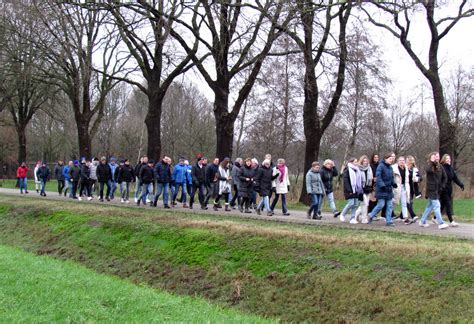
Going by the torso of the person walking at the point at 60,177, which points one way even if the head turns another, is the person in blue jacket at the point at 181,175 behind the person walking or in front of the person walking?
in front

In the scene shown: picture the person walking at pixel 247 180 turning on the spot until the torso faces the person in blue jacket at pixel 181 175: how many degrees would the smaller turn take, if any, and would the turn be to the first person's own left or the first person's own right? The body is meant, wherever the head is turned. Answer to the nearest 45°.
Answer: approximately 180°

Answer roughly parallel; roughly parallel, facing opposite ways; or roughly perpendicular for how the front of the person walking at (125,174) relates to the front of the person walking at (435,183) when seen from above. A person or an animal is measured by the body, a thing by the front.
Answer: roughly parallel

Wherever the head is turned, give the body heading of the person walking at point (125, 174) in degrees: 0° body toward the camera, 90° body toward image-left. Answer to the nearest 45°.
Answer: approximately 315°

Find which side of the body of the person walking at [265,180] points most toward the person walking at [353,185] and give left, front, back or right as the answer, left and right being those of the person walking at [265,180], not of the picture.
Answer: front

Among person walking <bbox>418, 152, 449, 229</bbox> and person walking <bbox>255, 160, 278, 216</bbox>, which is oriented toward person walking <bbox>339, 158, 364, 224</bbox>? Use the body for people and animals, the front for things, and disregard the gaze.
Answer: person walking <bbox>255, 160, 278, 216</bbox>

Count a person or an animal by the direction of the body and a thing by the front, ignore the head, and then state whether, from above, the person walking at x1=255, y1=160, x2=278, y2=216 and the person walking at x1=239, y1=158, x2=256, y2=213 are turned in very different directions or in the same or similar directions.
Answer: same or similar directions

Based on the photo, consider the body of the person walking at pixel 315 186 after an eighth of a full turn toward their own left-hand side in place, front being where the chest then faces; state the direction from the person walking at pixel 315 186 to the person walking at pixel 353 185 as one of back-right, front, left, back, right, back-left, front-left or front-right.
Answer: front-right

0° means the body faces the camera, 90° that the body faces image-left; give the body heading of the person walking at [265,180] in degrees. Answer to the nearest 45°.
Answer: approximately 315°

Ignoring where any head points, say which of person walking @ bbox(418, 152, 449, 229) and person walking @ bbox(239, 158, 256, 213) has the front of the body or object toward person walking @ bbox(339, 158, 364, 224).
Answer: person walking @ bbox(239, 158, 256, 213)

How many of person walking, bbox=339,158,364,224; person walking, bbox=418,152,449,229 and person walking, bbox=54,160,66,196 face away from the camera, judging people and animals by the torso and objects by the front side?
0

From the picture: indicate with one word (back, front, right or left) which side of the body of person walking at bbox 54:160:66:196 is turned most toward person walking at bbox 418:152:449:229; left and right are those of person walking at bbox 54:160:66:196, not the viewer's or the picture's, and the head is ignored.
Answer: front

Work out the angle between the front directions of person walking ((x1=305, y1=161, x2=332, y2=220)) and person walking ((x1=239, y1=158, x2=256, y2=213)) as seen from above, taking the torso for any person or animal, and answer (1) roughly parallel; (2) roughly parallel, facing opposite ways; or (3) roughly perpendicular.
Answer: roughly parallel

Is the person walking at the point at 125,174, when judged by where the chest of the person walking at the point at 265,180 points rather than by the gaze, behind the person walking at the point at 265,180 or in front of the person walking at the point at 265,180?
behind

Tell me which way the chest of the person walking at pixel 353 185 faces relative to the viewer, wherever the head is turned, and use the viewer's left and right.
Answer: facing the viewer and to the right of the viewer

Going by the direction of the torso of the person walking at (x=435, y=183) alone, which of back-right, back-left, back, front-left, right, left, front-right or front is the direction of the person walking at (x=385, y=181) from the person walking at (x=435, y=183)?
back

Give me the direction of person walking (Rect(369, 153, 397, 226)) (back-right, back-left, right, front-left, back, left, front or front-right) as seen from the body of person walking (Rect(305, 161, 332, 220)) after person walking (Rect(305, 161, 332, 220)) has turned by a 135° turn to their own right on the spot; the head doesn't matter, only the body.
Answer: back-left
